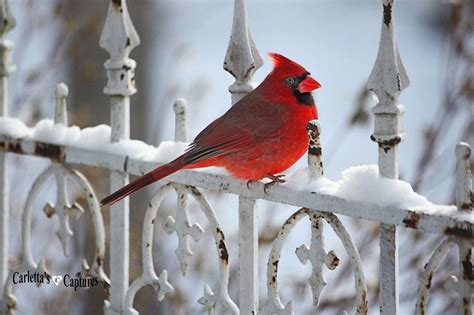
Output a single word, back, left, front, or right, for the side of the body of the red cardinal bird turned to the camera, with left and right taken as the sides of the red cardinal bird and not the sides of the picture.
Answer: right
